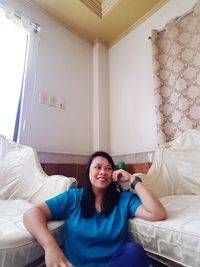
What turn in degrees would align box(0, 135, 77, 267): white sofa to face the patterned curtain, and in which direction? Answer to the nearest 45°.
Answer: approximately 45° to its left

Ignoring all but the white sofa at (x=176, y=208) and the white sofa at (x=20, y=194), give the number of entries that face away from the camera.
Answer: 0

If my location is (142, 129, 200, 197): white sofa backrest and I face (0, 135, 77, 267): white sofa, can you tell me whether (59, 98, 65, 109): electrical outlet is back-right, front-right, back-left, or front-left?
front-right

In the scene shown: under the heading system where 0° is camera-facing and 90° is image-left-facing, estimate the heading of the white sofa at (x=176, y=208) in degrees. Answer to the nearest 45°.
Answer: approximately 45°

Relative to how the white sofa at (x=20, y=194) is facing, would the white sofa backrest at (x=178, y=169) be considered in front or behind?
in front

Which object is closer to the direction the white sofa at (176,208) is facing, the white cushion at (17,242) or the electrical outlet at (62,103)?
the white cushion

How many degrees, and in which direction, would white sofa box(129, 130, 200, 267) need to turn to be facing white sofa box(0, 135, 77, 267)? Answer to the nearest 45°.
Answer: approximately 45° to its right

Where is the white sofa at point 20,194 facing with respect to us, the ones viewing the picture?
facing the viewer and to the right of the viewer

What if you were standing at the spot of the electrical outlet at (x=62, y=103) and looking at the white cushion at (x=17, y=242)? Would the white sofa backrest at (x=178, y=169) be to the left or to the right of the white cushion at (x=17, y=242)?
left

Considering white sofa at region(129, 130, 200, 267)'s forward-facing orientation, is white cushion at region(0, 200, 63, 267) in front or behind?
in front
